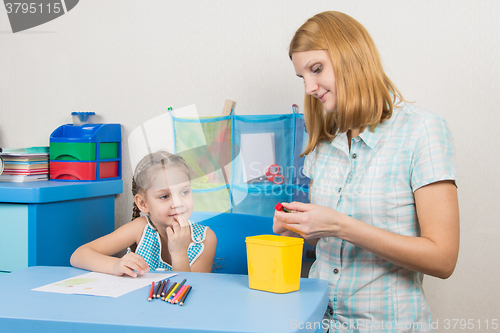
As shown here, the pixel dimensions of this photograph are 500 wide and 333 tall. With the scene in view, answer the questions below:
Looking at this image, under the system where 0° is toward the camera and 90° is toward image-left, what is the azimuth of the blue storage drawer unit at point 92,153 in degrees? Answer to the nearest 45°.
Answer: approximately 45°

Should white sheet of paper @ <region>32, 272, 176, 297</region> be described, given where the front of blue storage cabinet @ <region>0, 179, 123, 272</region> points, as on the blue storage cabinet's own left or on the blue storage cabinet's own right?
on the blue storage cabinet's own left

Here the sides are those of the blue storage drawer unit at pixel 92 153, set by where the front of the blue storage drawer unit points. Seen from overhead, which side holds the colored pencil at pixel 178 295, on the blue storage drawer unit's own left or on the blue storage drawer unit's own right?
on the blue storage drawer unit's own left

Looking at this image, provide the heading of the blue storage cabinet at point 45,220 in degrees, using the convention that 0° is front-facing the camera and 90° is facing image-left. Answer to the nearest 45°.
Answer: approximately 45°
